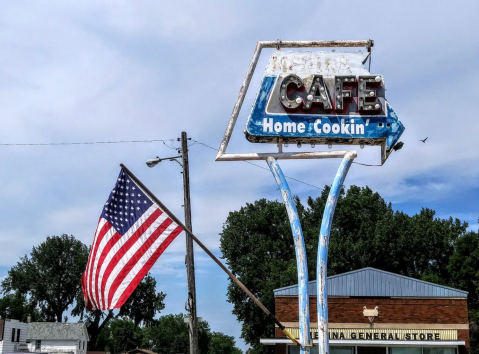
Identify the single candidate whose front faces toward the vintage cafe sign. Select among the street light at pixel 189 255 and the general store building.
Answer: the general store building

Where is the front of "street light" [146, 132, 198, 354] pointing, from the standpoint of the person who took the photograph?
facing to the left of the viewer

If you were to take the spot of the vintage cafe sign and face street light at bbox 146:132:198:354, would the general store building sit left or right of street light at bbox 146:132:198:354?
right

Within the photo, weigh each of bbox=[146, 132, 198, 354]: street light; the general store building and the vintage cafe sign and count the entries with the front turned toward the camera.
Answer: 2

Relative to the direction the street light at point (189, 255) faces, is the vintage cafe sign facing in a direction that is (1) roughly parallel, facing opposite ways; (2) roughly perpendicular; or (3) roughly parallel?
roughly perpendicular

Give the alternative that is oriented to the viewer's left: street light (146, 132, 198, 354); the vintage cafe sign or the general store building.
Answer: the street light

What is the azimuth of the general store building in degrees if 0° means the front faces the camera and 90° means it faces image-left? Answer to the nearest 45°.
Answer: approximately 0°

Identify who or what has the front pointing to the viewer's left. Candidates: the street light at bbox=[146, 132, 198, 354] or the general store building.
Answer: the street light

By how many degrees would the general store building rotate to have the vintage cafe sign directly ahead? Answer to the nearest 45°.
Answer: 0° — it already faces it

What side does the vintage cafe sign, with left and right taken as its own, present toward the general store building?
back

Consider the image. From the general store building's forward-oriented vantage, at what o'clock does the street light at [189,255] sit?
The street light is roughly at 1 o'clock from the general store building.
